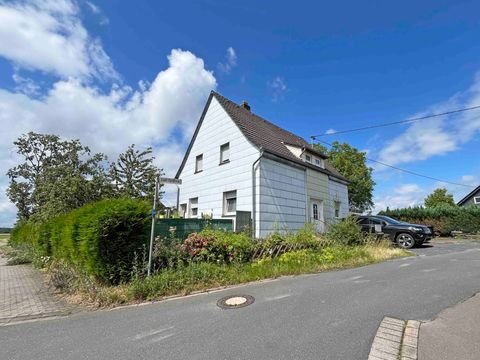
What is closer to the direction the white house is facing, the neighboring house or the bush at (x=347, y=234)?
the bush

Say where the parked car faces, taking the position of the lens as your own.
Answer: facing the viewer and to the right of the viewer

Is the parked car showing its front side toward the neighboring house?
no

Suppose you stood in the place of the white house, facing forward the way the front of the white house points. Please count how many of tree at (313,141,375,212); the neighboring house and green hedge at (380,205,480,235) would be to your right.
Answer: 0

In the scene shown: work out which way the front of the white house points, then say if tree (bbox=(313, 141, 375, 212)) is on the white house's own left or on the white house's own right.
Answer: on the white house's own left

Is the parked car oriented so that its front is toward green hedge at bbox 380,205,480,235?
no

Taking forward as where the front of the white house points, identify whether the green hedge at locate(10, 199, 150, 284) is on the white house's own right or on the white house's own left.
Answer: on the white house's own right

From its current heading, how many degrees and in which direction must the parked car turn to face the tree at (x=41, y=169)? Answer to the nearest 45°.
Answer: approximately 135° to its right

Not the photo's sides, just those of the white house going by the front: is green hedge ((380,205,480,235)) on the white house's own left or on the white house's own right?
on the white house's own left

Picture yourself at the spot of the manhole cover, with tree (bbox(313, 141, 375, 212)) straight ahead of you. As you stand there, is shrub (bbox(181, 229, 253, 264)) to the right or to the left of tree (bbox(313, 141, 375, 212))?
left

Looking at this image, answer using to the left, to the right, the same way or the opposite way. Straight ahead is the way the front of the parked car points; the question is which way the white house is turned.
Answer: the same way

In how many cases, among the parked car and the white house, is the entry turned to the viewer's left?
0

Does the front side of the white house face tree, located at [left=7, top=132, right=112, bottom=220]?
no

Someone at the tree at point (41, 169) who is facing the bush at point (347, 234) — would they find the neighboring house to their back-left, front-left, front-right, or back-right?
front-left
